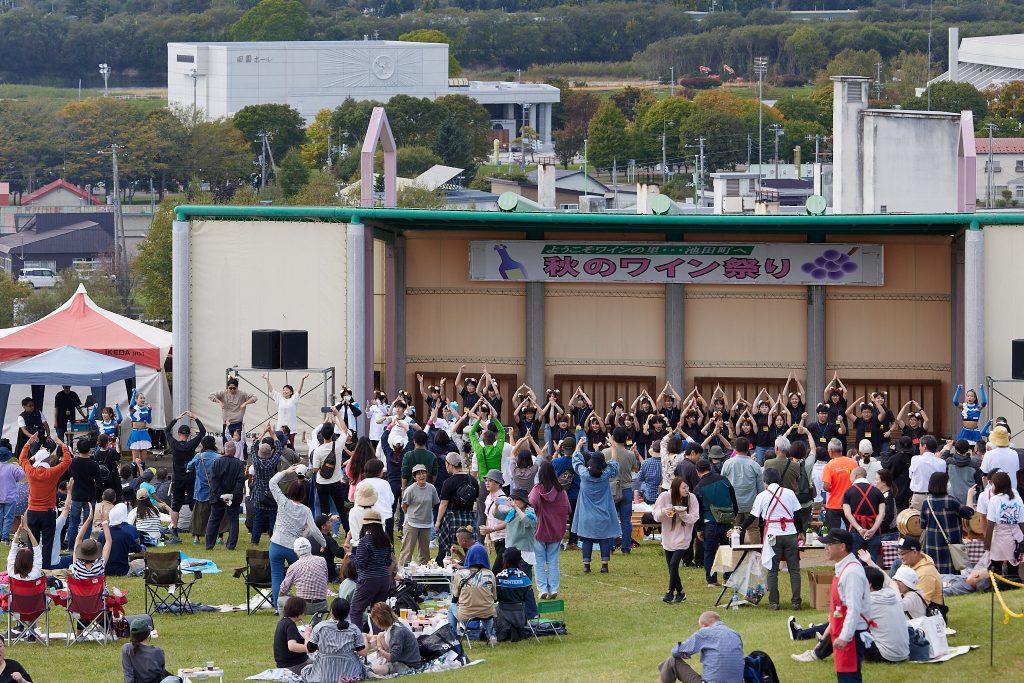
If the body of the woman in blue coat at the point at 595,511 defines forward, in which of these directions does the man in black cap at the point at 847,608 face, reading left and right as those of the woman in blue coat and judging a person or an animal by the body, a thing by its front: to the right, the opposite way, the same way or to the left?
to the left

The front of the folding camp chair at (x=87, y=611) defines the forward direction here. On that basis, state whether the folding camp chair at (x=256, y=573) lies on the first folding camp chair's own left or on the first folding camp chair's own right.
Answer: on the first folding camp chair's own right

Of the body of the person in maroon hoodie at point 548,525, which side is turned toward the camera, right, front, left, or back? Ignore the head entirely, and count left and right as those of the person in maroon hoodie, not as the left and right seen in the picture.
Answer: back

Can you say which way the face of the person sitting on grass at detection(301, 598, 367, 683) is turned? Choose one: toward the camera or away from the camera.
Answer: away from the camera

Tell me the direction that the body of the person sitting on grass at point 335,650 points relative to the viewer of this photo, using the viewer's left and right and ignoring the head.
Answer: facing away from the viewer

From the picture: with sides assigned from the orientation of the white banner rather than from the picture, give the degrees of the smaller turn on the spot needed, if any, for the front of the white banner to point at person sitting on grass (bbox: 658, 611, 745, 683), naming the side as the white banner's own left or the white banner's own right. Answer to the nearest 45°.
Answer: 0° — it already faces them

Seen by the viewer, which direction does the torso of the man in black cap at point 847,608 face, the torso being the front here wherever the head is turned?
to the viewer's left

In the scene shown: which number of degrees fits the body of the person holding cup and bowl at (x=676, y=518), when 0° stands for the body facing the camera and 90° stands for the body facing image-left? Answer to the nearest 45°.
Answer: approximately 0°

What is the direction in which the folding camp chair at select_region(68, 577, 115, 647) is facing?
away from the camera

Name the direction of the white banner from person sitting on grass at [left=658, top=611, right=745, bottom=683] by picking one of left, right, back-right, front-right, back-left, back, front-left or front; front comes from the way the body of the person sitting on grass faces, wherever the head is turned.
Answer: front-right

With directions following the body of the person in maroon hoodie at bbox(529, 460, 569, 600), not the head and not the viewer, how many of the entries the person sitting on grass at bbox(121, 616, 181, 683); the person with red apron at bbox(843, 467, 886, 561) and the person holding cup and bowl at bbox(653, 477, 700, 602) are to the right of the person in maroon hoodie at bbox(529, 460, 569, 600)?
2

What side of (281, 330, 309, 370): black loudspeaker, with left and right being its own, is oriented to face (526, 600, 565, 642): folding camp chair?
front

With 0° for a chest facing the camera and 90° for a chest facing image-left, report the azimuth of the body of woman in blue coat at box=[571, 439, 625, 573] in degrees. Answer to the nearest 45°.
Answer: approximately 180°
